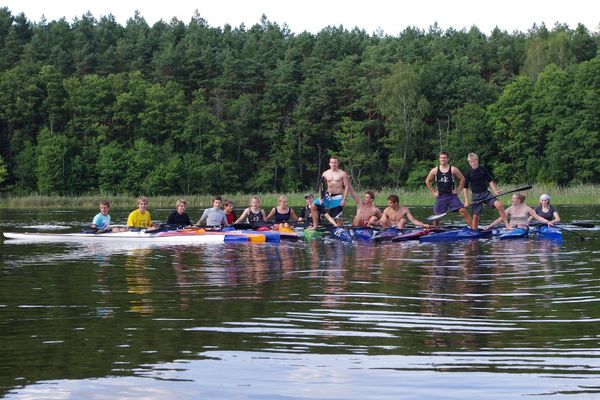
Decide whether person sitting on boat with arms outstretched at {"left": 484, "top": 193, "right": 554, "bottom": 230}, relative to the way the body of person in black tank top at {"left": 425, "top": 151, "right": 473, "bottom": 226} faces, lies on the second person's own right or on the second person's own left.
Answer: on the second person's own left

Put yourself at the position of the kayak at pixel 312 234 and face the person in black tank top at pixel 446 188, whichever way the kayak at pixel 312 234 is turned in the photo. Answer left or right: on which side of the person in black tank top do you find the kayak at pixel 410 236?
right

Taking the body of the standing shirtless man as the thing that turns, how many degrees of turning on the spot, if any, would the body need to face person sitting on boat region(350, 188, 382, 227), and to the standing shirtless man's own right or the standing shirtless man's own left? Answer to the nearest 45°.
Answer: approximately 135° to the standing shirtless man's own left

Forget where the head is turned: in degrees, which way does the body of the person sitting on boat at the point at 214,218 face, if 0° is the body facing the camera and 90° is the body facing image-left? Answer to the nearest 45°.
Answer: approximately 0°

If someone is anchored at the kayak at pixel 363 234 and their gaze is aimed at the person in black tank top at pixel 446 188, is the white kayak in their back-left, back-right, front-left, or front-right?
back-left
